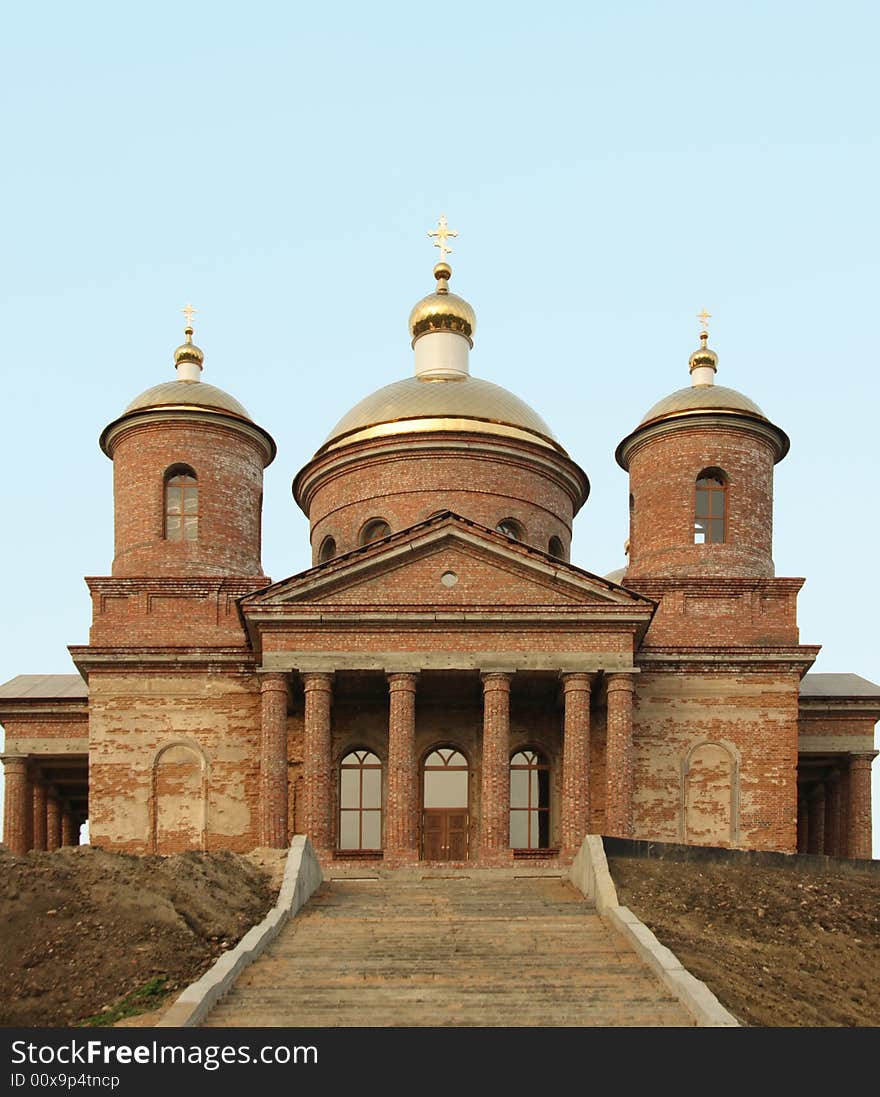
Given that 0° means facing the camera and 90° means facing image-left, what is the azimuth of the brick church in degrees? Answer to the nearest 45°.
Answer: approximately 0°

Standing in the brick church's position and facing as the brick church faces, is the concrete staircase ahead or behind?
ahead

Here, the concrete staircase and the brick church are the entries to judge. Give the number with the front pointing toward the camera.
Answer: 2

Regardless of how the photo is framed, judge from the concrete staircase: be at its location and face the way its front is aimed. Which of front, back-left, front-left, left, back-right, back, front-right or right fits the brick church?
back
